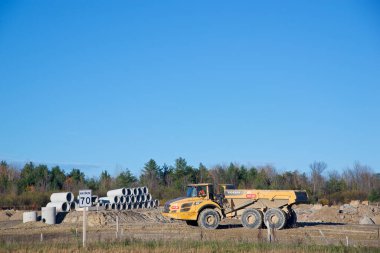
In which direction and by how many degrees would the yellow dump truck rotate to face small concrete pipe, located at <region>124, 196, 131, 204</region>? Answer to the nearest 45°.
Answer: approximately 45° to its right

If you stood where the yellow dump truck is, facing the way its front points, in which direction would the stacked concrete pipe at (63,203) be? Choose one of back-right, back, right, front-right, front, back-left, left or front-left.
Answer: front-right

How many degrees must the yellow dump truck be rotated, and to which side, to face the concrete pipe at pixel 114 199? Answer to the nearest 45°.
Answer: approximately 45° to its right

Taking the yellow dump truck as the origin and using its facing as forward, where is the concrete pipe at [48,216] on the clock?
The concrete pipe is roughly at 1 o'clock from the yellow dump truck.

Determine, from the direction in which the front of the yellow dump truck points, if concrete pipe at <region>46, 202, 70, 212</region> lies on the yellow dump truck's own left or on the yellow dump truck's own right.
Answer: on the yellow dump truck's own right

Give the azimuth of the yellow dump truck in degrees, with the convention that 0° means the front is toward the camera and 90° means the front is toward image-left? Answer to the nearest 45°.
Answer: approximately 90°
